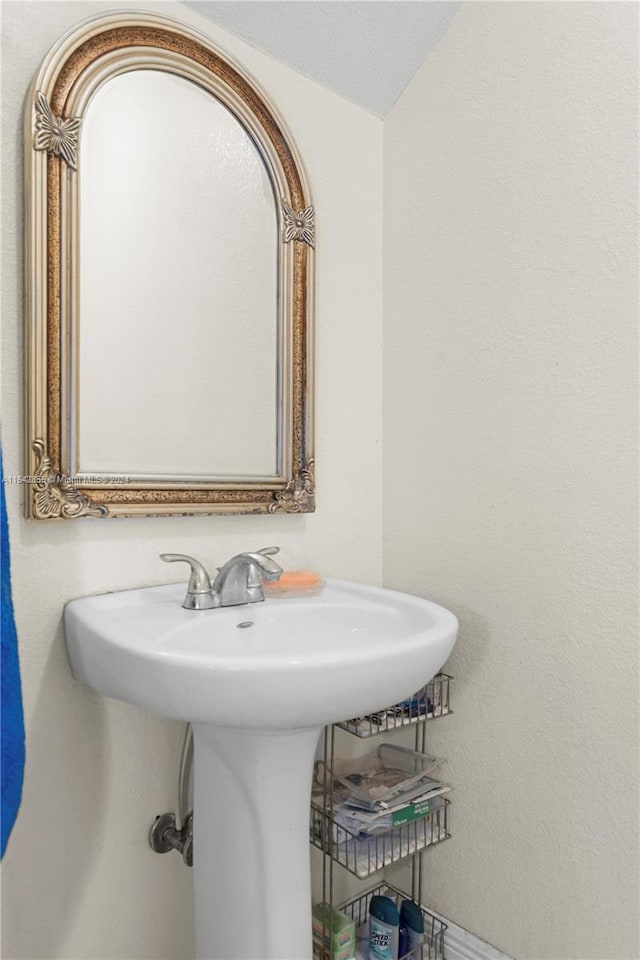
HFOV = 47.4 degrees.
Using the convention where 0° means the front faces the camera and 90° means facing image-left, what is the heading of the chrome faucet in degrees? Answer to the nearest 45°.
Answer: approximately 315°

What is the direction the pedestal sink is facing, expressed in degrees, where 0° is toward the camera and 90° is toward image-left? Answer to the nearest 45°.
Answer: approximately 315°

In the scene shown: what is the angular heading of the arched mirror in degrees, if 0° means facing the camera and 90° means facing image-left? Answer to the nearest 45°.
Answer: approximately 315°
